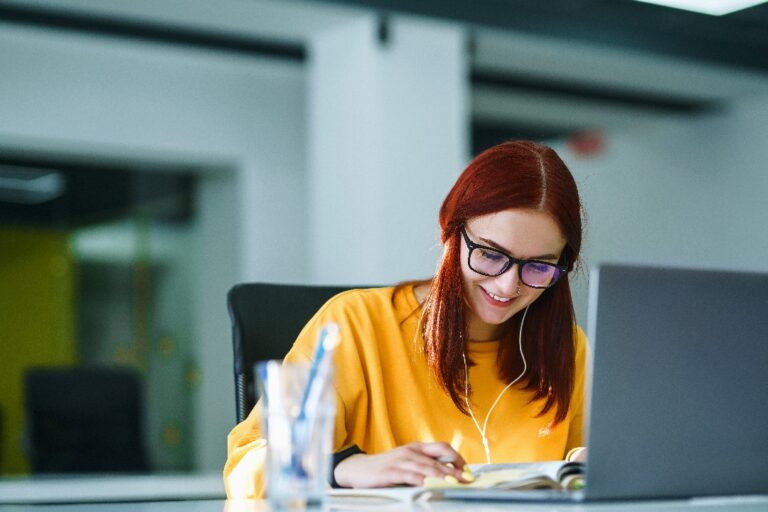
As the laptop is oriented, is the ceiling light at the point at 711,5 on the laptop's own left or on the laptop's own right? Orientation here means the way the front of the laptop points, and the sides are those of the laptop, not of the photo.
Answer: on the laptop's own right

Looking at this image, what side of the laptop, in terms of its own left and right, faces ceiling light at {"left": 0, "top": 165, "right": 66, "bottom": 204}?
front

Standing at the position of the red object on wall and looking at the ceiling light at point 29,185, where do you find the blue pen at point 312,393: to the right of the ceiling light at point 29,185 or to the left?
left

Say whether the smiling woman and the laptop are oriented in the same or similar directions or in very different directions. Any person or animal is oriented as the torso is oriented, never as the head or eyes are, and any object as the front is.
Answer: very different directions

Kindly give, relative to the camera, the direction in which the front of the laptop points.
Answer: facing away from the viewer and to the left of the viewer

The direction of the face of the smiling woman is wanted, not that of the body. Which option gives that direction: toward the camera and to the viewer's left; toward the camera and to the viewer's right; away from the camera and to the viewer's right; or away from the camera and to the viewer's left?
toward the camera and to the viewer's left

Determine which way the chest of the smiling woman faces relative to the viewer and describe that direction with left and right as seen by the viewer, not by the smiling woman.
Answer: facing the viewer and to the right of the viewer

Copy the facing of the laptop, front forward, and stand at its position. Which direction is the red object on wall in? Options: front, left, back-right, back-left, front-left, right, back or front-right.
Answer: front-right

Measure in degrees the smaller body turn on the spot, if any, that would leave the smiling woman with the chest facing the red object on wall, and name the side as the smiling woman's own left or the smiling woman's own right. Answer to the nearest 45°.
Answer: approximately 135° to the smiling woman's own left
